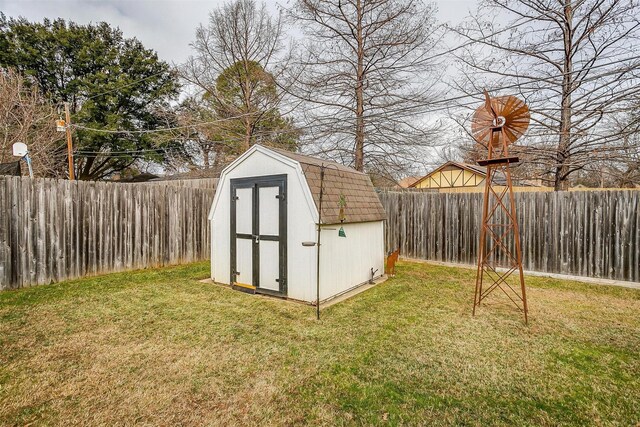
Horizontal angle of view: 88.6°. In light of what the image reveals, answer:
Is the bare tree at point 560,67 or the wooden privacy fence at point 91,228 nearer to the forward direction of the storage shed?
the wooden privacy fence

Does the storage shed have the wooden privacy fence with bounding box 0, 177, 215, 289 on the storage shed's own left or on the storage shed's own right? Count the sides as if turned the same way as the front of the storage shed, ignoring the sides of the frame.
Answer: on the storage shed's own right

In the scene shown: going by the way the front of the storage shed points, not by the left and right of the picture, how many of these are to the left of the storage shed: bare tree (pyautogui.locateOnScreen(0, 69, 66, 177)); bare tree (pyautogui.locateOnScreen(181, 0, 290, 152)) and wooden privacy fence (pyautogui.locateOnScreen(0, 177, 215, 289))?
0

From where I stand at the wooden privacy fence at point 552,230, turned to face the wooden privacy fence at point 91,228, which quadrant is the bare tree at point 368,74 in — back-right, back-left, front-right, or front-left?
front-right

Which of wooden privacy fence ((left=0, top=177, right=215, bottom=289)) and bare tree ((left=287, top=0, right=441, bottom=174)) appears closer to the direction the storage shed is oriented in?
the wooden privacy fence

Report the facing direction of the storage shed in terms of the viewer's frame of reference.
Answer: facing the viewer and to the left of the viewer

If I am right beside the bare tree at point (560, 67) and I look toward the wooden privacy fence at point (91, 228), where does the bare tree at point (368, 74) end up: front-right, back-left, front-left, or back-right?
front-right

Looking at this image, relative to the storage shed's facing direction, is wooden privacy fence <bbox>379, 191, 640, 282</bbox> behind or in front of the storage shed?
behind

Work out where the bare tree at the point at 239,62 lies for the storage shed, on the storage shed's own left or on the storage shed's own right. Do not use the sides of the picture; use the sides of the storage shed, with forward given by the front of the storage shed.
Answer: on the storage shed's own right

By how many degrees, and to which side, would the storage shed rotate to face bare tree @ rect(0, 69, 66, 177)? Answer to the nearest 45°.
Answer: approximately 90° to its right

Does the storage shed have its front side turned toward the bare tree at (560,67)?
no

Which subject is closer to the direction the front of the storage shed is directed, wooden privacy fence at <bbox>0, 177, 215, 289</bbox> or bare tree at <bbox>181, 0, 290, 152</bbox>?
the wooden privacy fence
